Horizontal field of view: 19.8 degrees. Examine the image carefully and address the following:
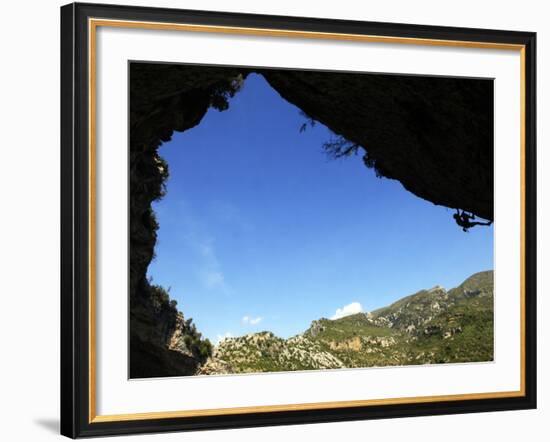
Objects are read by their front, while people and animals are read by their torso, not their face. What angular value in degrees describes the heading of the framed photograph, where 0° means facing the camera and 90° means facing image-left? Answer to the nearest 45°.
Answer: approximately 315°
